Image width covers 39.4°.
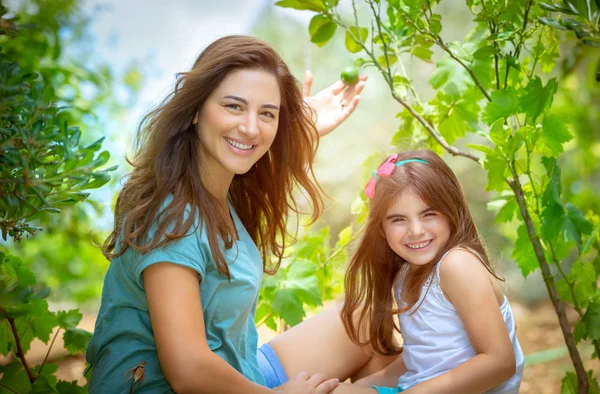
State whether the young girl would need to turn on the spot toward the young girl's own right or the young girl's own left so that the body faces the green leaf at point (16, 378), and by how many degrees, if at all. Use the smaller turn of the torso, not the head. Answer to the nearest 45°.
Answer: approximately 45° to the young girl's own right

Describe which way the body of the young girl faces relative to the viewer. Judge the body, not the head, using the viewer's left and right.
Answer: facing the viewer and to the left of the viewer

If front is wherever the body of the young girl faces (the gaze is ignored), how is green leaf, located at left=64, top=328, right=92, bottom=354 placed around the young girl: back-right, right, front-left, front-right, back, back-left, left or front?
front-right

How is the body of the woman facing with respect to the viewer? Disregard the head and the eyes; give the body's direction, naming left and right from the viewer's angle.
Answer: facing the viewer and to the right of the viewer

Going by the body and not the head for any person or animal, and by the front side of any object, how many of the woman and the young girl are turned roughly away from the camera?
0
